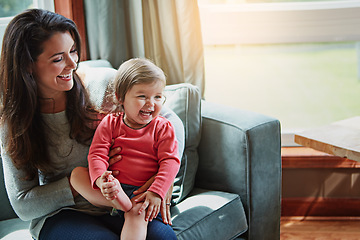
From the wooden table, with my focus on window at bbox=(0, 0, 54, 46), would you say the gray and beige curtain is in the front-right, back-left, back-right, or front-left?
front-right

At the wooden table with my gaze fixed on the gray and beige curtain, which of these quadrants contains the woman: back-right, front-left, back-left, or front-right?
front-left

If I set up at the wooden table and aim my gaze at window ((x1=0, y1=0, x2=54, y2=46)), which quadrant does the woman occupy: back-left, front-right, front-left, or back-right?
front-left

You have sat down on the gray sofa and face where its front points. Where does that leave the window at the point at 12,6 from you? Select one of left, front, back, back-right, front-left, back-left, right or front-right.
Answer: back

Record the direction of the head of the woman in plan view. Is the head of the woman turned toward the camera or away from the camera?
toward the camera

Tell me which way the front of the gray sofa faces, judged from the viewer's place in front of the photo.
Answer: facing the viewer and to the right of the viewer

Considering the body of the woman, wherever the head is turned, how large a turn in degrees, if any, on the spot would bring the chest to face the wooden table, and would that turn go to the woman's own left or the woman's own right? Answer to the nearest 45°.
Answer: approximately 45° to the woman's own left

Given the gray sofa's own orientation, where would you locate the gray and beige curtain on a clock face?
The gray and beige curtain is roughly at 7 o'clock from the gray sofa.

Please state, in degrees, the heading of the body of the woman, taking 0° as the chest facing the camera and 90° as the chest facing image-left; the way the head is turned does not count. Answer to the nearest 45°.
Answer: approximately 315°

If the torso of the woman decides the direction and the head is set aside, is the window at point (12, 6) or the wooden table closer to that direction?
the wooden table
